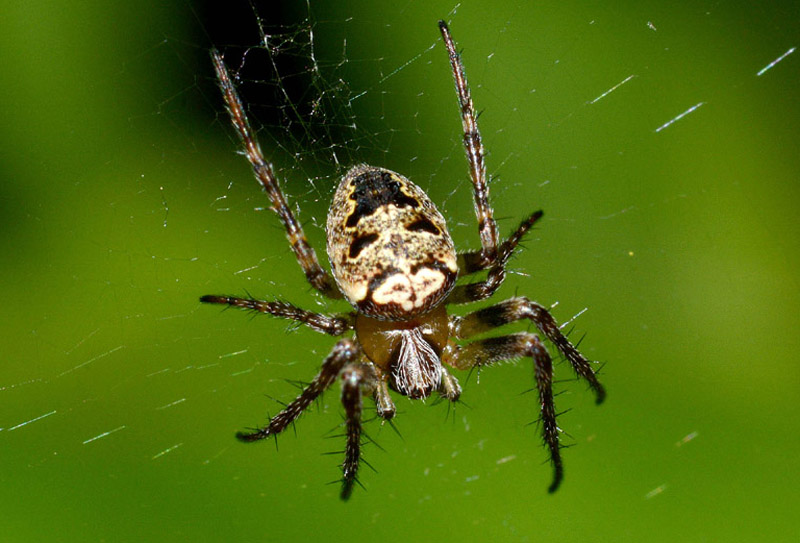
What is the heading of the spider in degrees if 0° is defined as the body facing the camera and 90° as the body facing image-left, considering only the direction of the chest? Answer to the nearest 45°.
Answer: approximately 0°
